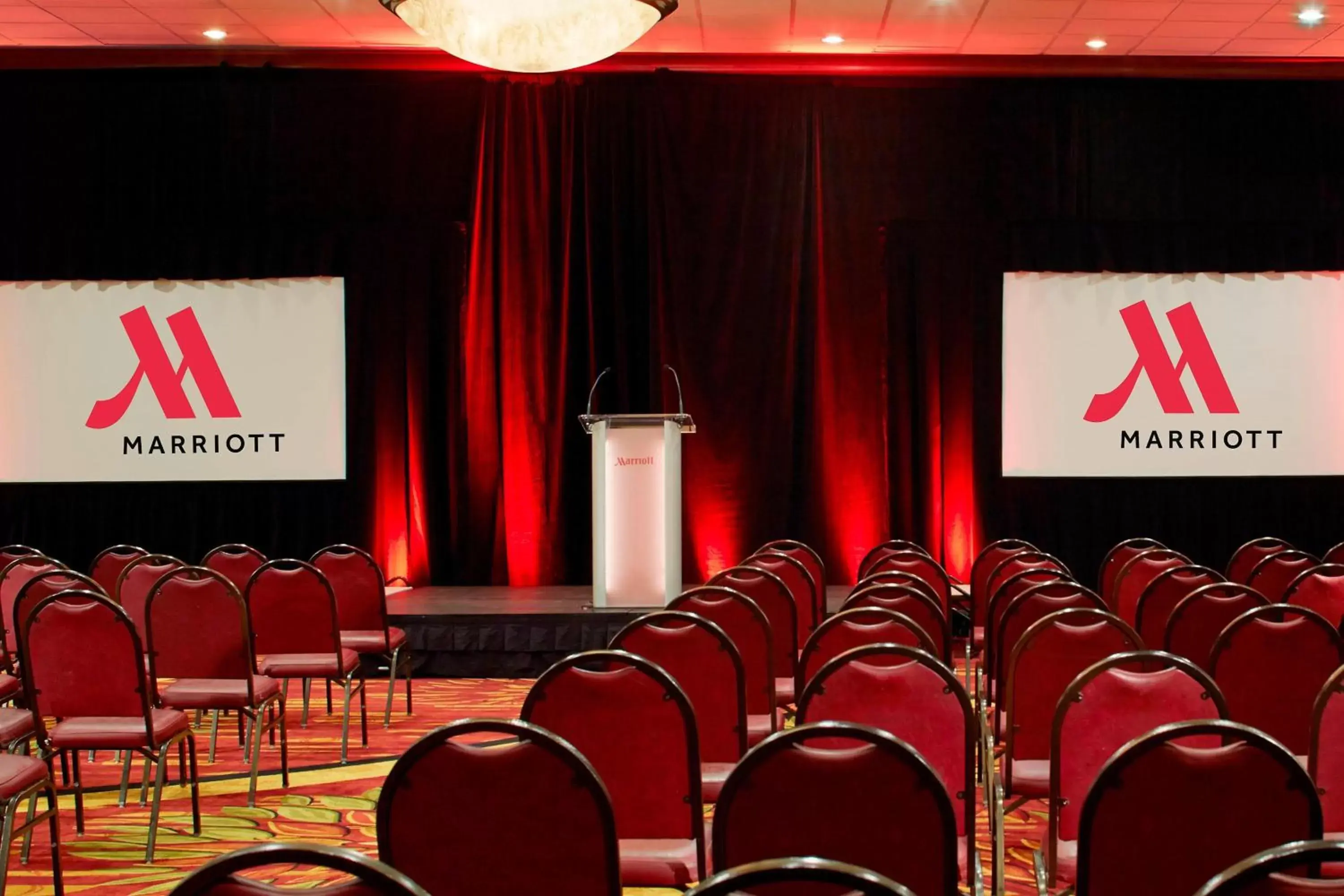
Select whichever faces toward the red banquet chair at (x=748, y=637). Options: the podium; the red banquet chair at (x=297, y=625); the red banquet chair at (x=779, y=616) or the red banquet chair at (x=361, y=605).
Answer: the podium

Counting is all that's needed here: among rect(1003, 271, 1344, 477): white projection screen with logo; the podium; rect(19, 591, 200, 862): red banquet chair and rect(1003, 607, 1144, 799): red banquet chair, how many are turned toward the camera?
2

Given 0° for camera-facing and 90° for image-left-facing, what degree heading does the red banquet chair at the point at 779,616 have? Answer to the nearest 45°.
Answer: approximately 180°

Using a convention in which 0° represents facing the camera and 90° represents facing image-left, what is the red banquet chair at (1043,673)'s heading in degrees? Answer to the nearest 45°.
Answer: approximately 180°

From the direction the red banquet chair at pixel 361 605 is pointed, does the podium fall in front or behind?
in front

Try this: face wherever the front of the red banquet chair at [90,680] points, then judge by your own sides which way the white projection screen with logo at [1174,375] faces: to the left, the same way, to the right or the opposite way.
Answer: the opposite way

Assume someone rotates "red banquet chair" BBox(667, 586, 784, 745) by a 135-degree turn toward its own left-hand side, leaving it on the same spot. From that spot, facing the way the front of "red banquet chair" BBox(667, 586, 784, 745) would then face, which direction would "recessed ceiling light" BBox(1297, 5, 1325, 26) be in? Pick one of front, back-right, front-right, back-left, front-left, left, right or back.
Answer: back

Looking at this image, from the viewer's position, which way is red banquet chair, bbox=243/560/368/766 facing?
facing away from the viewer and to the right of the viewer

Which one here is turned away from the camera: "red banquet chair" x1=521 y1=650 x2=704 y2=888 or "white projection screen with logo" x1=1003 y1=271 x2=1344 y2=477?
the red banquet chair

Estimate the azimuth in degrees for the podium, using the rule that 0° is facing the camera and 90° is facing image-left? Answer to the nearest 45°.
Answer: approximately 0°

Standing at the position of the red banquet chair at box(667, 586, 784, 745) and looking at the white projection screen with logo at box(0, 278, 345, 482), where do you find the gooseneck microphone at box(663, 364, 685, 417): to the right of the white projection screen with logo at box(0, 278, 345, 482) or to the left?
right

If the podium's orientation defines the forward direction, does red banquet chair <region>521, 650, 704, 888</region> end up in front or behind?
in front

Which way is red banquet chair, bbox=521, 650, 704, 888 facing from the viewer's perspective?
away from the camera

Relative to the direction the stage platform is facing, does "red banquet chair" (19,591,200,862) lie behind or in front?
in front
